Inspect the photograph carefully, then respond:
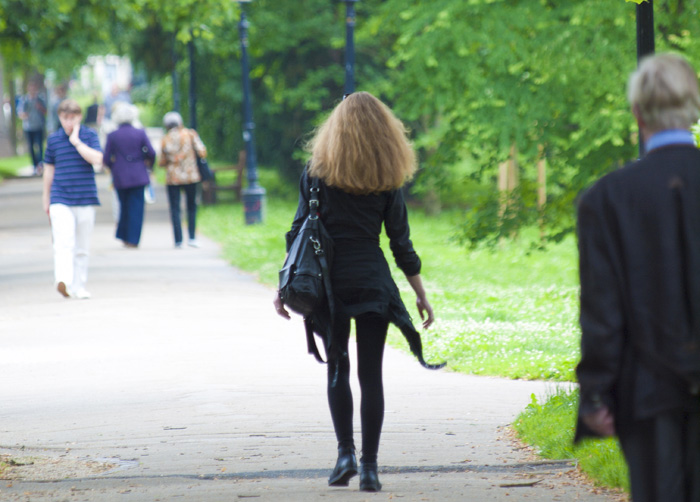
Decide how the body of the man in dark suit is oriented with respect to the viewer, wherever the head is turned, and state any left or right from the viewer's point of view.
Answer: facing away from the viewer

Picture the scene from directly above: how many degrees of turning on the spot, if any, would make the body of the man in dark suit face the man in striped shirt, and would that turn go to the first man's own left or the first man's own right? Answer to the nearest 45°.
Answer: approximately 45° to the first man's own left

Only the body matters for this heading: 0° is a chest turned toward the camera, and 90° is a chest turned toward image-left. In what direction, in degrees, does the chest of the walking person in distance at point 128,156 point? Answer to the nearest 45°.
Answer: approximately 180°

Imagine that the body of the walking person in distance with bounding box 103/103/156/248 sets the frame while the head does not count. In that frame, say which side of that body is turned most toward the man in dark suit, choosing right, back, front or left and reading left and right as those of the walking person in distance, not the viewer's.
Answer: back

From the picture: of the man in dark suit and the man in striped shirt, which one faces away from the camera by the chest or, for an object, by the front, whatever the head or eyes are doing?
the man in dark suit

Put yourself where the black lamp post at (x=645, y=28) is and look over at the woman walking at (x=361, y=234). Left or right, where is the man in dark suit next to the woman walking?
left

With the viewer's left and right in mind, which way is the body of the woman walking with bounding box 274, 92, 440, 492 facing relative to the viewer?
facing away from the viewer

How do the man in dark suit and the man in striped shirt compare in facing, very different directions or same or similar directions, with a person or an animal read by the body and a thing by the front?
very different directions

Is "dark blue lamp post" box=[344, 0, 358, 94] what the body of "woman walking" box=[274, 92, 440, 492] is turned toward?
yes

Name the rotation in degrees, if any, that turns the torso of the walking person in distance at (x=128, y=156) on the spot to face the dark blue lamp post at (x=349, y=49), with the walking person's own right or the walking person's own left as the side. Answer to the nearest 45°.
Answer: approximately 45° to the walking person's own right

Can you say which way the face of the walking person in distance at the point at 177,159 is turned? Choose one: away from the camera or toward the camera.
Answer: away from the camera

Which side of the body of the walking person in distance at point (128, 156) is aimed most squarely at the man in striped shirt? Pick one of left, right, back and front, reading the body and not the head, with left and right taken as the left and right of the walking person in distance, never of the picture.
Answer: back
